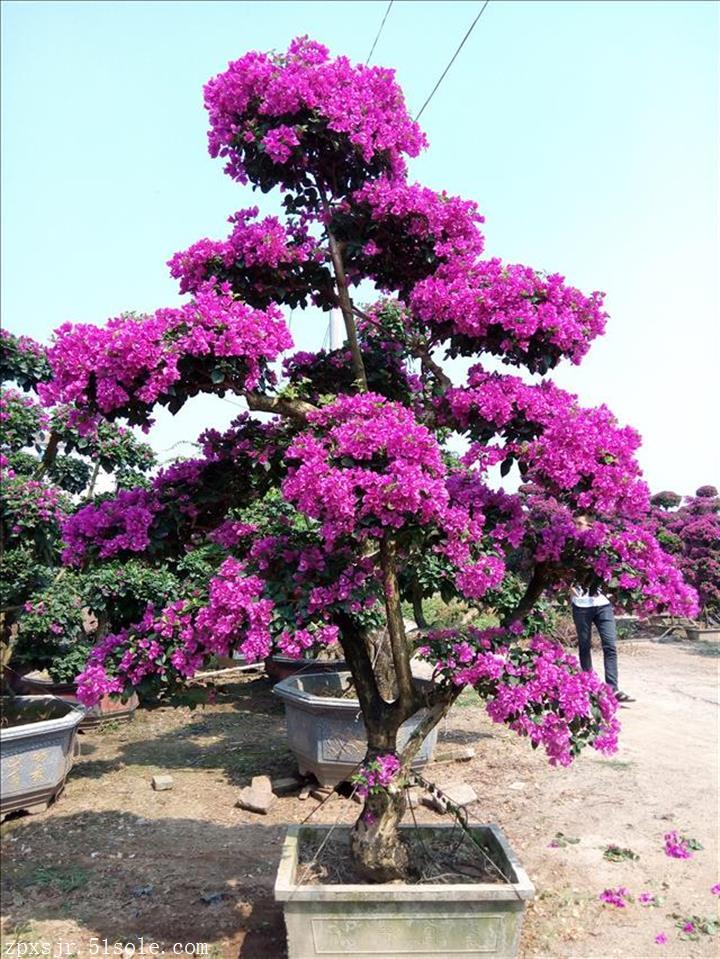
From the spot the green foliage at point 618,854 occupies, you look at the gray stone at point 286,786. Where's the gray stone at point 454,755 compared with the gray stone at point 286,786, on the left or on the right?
right
